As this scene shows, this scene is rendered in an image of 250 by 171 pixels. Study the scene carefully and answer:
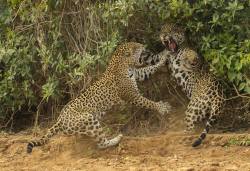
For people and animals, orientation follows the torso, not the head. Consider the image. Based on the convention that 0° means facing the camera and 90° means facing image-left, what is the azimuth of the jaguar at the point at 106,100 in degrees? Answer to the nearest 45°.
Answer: approximately 270°
